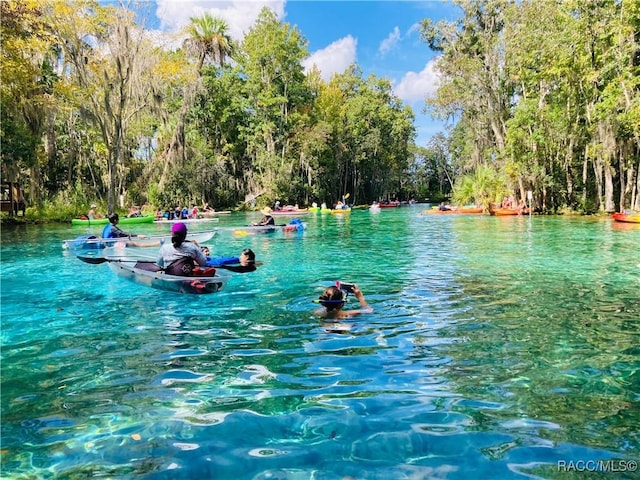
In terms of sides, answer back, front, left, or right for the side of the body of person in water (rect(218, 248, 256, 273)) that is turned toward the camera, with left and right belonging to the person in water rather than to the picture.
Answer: left

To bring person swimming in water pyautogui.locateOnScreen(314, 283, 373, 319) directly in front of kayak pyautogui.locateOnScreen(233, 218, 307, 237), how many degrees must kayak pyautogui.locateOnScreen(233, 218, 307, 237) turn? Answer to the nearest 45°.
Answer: approximately 90° to its left

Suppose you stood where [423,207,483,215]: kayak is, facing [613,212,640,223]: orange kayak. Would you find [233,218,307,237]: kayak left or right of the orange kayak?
right

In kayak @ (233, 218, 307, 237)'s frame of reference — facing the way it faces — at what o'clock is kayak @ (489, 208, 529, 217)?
kayak @ (489, 208, 529, 217) is roughly at 5 o'clock from kayak @ (233, 218, 307, 237).

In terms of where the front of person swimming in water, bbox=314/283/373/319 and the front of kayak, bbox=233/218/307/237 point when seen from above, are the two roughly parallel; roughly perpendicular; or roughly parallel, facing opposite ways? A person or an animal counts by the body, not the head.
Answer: roughly perpendicular

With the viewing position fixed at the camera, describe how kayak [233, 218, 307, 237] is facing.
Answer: facing to the left of the viewer

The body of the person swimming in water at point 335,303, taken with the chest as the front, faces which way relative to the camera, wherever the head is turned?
away from the camera
